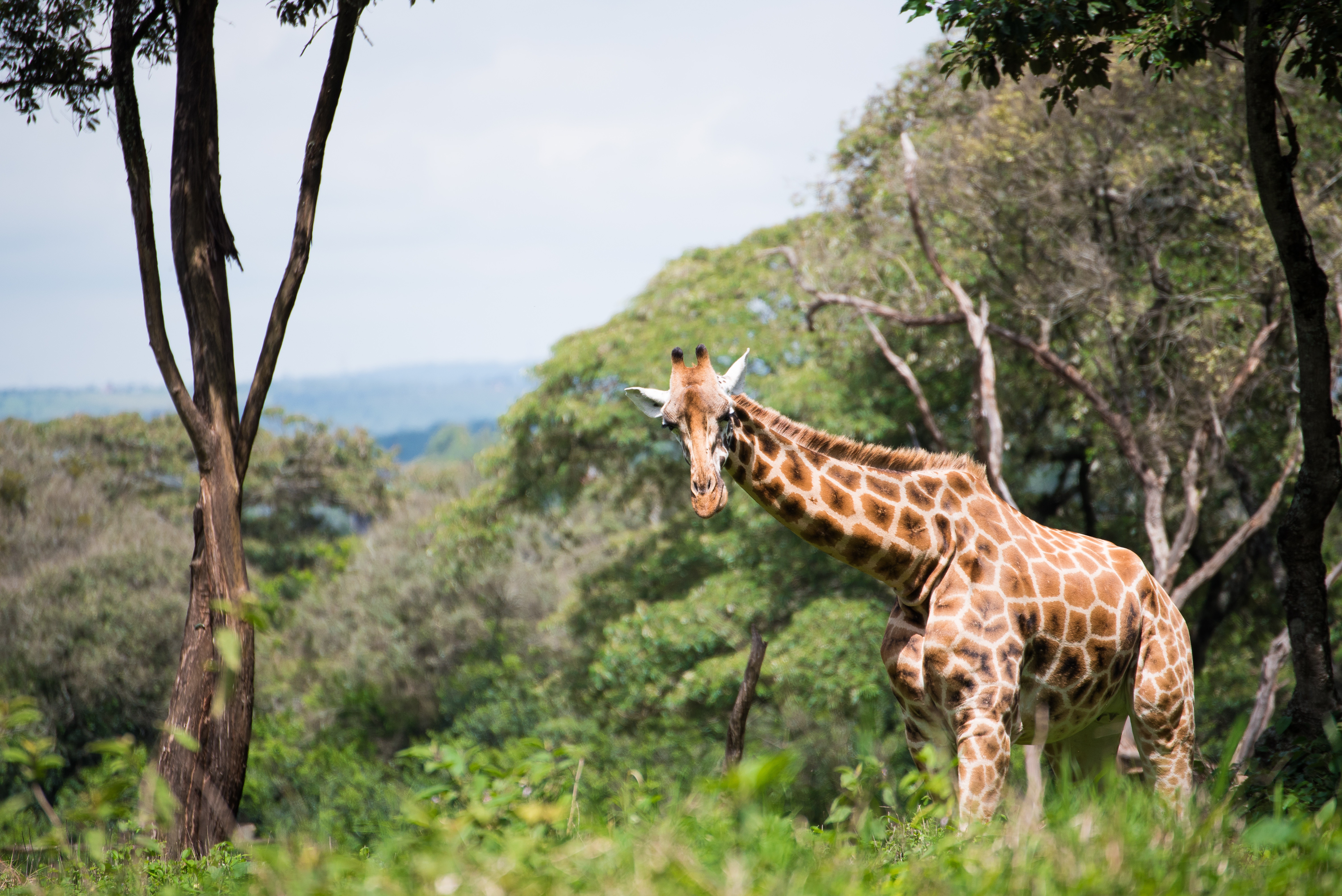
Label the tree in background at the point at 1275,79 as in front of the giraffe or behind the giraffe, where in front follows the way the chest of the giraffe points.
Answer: behind

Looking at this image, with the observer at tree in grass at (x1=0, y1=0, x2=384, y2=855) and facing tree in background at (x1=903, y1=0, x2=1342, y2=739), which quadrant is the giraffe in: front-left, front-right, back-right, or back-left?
front-right

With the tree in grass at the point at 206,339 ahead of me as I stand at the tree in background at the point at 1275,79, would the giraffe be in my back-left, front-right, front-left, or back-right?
front-left

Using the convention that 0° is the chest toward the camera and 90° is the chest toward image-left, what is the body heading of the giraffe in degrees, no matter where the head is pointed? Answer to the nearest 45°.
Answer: approximately 45°

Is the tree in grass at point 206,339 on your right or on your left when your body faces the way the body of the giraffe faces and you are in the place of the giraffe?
on your right
